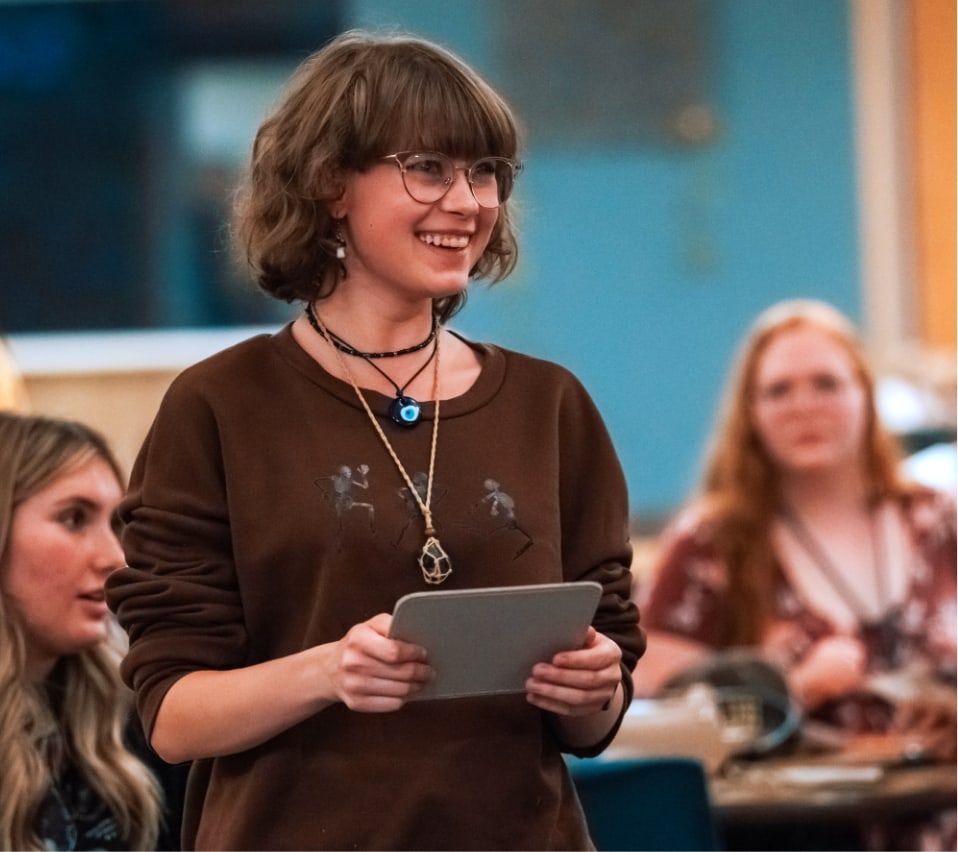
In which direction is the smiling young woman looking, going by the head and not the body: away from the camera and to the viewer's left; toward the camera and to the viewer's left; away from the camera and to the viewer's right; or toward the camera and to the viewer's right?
toward the camera and to the viewer's right

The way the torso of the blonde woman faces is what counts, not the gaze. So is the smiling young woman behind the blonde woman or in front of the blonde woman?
in front

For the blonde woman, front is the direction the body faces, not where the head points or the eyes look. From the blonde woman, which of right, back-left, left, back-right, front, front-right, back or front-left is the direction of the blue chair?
front-left

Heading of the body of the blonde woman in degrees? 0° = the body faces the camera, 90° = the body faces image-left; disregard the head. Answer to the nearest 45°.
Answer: approximately 315°
